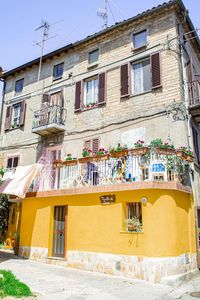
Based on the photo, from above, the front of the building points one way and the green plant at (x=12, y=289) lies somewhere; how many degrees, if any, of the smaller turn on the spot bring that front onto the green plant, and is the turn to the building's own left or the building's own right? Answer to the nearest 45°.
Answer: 0° — it already faces it

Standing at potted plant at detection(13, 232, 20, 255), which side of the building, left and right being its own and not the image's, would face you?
right

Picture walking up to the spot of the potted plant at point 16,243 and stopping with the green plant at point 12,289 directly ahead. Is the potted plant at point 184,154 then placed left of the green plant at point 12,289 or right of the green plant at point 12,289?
left

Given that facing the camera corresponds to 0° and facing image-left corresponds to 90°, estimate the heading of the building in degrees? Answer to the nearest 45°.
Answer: approximately 45°

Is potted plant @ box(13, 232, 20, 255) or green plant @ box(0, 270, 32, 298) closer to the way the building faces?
the green plant
